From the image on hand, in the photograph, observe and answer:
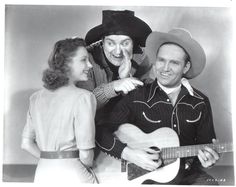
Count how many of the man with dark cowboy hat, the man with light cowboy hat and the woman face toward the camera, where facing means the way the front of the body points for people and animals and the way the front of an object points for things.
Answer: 2

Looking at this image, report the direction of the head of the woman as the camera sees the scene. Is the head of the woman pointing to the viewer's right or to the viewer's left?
to the viewer's right

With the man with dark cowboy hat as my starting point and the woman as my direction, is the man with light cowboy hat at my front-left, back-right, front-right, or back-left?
back-left

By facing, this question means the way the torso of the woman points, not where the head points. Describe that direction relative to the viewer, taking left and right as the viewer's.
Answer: facing away from the viewer and to the right of the viewer

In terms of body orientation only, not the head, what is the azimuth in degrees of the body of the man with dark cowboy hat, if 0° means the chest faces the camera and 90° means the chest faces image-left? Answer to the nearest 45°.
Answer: approximately 0°
